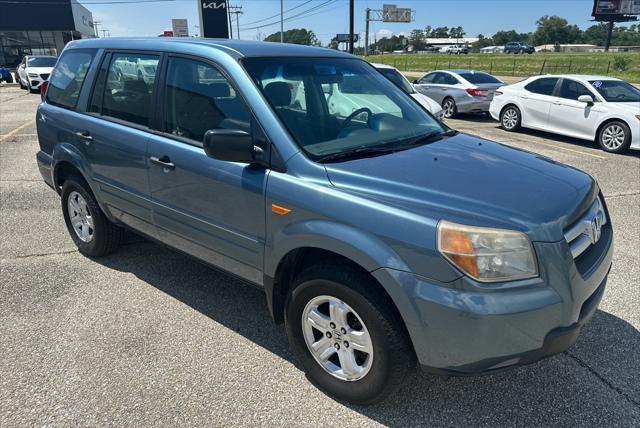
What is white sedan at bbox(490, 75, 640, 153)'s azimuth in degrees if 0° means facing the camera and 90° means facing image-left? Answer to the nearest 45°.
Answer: approximately 315°

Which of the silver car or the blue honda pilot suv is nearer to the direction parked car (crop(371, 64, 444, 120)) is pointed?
the blue honda pilot suv

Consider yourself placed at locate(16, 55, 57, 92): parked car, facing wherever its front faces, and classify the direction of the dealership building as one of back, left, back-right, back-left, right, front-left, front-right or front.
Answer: back-left

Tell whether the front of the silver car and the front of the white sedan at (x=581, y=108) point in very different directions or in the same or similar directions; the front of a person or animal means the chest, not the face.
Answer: very different directions

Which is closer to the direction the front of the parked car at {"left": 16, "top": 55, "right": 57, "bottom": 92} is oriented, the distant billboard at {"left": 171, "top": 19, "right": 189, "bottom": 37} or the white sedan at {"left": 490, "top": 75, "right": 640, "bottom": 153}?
the white sedan

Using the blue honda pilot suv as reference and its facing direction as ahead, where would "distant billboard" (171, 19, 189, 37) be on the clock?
The distant billboard is roughly at 7 o'clock from the blue honda pilot suv.

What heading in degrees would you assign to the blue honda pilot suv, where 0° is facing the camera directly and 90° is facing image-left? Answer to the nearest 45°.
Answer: approximately 315°
